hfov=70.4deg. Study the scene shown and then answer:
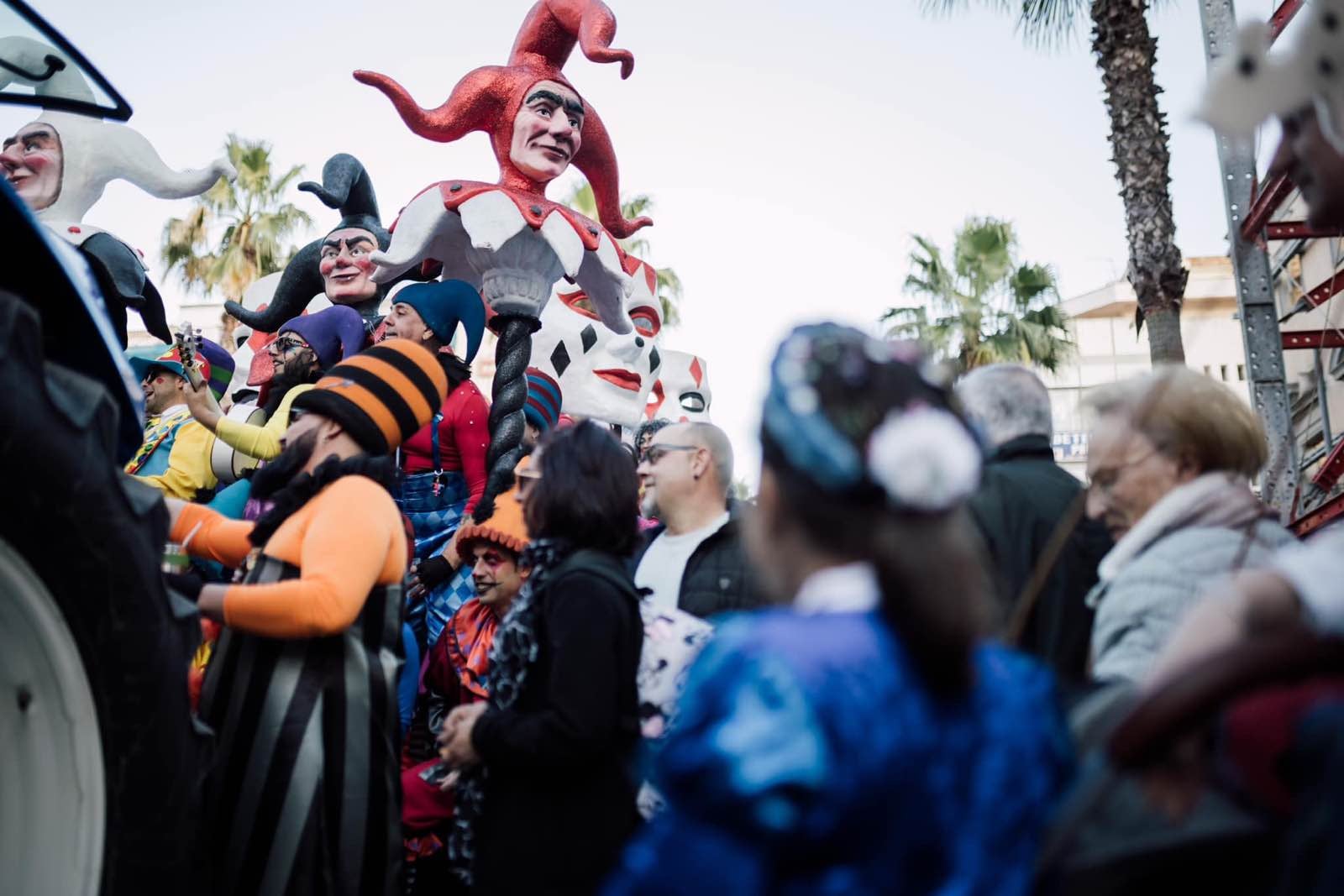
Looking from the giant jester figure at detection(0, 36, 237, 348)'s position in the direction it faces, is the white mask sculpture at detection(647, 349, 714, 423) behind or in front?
behind

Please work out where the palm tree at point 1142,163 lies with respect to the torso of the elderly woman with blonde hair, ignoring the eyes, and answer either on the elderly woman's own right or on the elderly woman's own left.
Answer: on the elderly woman's own right

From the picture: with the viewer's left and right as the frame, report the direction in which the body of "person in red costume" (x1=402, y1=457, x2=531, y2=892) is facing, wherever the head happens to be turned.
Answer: facing the viewer and to the left of the viewer

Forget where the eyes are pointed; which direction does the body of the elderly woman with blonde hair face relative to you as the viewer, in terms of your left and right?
facing to the left of the viewer

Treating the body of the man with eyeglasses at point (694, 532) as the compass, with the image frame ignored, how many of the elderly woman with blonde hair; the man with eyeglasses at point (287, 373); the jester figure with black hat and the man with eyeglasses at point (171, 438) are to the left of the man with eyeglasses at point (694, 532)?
1

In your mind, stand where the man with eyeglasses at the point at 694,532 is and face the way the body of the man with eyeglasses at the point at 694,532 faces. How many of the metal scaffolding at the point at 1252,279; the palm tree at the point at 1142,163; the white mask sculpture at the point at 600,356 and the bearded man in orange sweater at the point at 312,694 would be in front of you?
1

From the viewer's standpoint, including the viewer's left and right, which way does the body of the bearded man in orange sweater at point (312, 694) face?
facing to the left of the viewer
